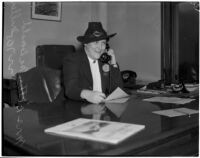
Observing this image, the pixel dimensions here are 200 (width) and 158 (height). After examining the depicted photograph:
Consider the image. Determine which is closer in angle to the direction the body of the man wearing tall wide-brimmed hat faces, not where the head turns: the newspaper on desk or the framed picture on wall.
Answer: the newspaper on desk

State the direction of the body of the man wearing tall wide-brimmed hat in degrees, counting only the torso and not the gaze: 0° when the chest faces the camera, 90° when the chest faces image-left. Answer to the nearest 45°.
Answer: approximately 315°

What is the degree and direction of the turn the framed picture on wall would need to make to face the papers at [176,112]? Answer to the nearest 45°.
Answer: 0° — it already faces it
